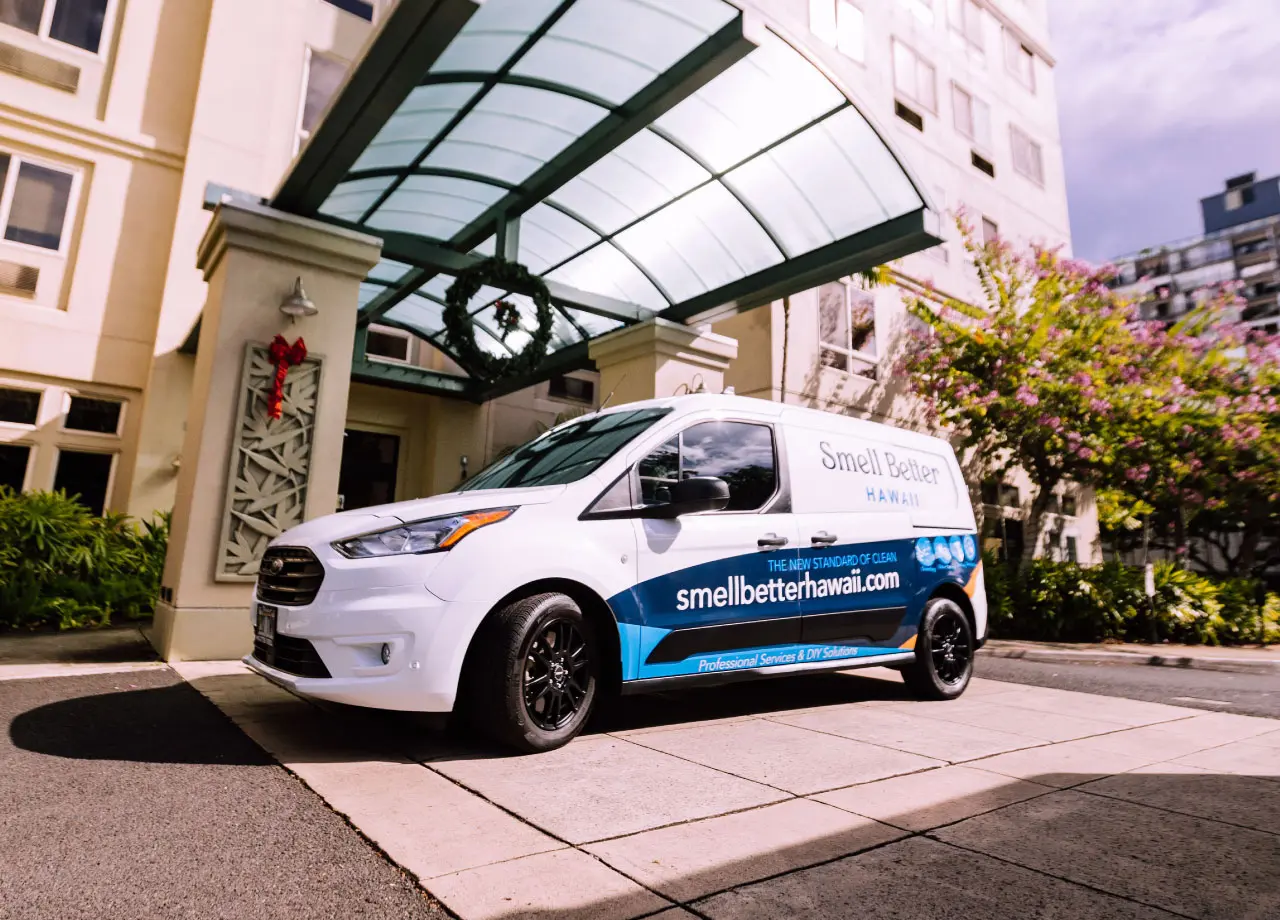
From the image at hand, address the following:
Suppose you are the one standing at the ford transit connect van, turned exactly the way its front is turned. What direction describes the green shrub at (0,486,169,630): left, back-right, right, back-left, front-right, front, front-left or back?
right

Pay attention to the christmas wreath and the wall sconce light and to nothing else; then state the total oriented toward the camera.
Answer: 2

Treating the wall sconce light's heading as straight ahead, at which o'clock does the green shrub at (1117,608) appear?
The green shrub is roughly at 9 o'clock from the wall sconce light.

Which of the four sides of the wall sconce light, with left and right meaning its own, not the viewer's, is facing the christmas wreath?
left

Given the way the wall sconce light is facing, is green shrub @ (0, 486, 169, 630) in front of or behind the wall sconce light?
behind

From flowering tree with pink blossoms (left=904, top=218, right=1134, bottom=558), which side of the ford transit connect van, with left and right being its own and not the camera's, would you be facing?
back

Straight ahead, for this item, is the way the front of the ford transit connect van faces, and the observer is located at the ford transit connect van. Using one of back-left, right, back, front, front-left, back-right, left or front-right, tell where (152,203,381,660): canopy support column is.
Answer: right

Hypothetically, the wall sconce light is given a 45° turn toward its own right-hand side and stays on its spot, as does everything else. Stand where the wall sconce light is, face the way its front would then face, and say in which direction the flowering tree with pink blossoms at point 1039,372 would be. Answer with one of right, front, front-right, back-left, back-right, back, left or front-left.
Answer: back-left

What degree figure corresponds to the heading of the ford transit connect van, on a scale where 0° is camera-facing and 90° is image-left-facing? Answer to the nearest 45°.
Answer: approximately 45°

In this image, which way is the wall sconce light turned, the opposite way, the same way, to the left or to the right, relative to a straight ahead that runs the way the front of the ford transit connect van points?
to the left

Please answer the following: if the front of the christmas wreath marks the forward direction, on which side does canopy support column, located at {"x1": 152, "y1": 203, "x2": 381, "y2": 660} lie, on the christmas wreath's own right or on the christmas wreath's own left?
on the christmas wreath's own right

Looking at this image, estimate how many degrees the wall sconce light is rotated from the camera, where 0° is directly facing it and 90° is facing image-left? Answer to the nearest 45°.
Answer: approximately 0°

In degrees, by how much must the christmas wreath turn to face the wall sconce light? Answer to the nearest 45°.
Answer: approximately 45° to its right

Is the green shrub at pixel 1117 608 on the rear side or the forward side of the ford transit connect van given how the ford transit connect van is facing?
on the rear side
